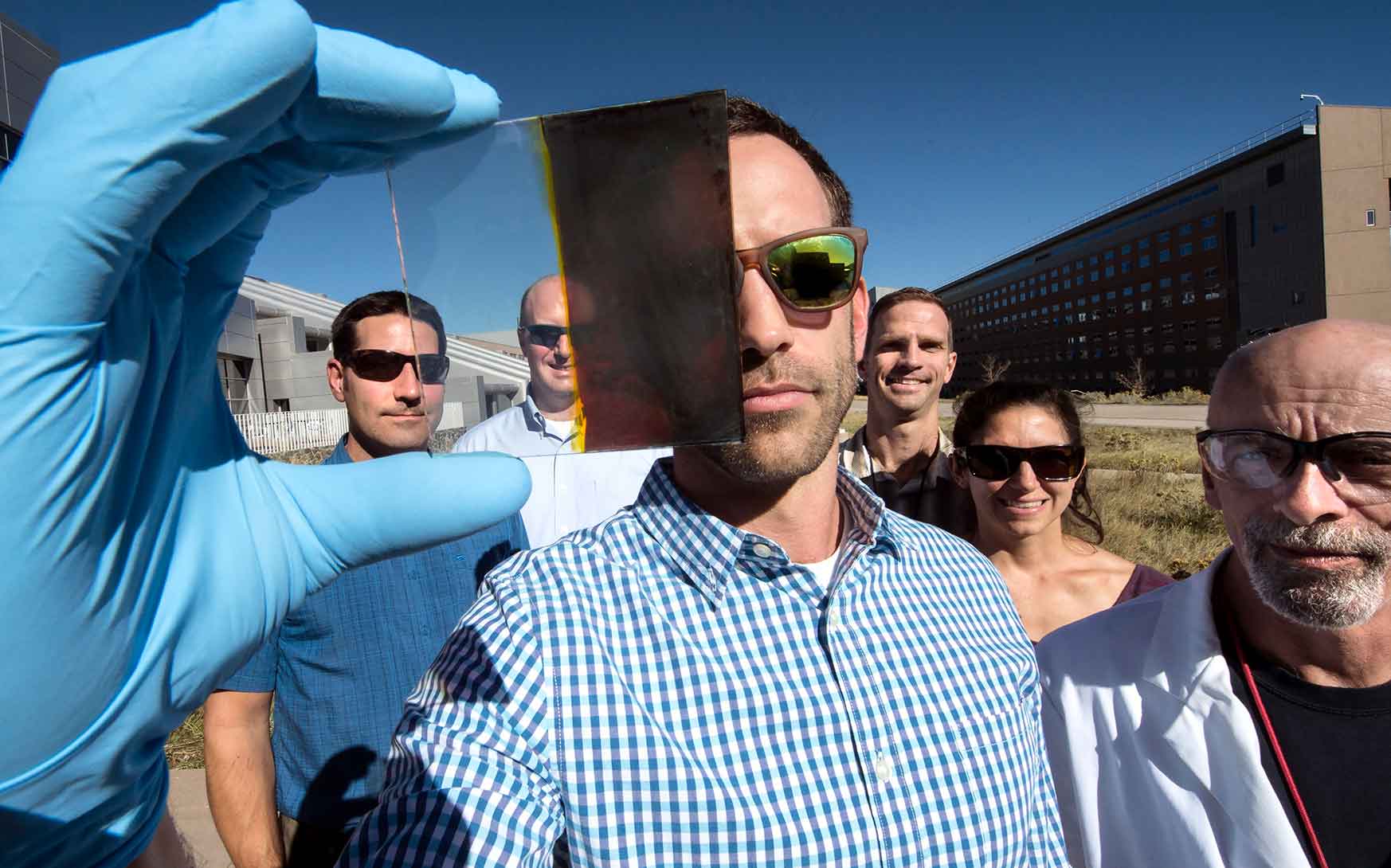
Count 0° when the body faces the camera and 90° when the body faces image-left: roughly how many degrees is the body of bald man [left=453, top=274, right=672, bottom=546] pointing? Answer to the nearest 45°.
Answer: approximately 0°

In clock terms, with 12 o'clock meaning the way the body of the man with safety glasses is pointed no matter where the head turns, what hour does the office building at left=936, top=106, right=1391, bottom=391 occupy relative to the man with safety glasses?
The office building is roughly at 6 o'clock from the man with safety glasses.

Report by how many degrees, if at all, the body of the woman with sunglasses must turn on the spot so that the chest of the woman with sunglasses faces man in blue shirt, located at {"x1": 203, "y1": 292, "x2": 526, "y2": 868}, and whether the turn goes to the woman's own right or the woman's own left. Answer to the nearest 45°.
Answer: approximately 45° to the woman's own right

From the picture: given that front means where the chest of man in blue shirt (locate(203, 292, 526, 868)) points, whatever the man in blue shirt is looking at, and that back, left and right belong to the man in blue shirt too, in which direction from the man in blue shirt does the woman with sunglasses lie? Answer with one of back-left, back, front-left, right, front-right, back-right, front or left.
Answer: front-left

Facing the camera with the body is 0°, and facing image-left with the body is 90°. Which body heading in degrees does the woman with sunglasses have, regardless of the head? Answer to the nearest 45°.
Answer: approximately 0°

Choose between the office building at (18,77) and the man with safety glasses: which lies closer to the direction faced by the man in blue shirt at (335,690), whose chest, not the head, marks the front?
the man with safety glasses
